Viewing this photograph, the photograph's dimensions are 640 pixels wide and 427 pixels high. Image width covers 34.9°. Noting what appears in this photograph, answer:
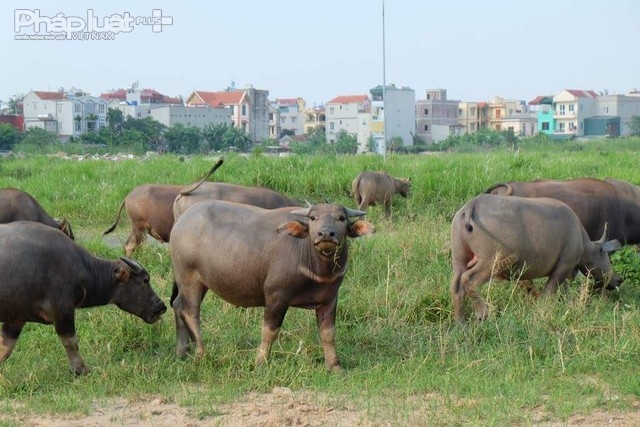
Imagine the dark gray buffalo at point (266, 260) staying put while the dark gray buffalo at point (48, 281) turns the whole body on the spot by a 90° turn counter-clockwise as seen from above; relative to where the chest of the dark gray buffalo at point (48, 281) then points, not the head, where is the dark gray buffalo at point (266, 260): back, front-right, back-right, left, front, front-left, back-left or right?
right

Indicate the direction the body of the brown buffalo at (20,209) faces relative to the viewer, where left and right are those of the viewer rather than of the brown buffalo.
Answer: facing to the right of the viewer

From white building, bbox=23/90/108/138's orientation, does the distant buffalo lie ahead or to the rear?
ahead

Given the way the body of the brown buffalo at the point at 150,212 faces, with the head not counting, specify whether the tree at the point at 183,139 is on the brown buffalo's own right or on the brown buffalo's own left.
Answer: on the brown buffalo's own left

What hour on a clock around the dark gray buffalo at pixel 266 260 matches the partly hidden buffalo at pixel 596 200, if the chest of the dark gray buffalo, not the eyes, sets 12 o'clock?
The partly hidden buffalo is roughly at 9 o'clock from the dark gray buffalo.

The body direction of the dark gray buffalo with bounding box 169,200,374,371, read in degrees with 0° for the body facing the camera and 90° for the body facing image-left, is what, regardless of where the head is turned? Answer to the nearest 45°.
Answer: approximately 315°

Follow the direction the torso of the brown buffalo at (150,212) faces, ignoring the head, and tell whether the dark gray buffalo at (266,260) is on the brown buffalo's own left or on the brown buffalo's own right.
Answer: on the brown buffalo's own right

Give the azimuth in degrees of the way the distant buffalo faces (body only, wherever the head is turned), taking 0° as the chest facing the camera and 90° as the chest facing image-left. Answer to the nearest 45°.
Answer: approximately 225°

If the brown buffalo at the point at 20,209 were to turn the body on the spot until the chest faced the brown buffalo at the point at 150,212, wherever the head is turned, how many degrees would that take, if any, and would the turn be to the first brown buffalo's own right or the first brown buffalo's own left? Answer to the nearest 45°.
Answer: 0° — it already faces it

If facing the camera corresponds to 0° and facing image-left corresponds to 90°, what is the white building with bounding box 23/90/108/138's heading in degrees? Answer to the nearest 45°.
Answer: approximately 315°

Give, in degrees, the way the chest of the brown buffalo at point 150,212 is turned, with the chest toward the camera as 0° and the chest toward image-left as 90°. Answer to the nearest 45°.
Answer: approximately 270°

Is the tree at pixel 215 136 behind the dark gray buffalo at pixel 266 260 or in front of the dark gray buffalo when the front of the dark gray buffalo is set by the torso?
behind

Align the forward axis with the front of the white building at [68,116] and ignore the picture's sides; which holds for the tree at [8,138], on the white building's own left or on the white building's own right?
on the white building's own right

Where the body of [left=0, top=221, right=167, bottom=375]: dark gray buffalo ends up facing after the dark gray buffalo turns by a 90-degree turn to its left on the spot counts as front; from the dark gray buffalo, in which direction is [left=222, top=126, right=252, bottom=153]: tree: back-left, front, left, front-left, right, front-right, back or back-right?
front

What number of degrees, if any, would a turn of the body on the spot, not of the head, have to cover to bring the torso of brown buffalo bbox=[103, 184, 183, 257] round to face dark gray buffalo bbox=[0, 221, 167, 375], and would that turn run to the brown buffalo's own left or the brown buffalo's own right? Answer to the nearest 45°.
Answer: approximately 90° to the brown buffalo's own right

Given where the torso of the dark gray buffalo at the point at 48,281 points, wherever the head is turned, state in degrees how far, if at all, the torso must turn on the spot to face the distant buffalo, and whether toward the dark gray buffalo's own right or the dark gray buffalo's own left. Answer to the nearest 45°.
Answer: approximately 45° to the dark gray buffalo's own left

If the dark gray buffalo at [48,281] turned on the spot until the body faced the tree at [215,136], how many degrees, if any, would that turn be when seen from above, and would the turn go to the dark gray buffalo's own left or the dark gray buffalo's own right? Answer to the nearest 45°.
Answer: approximately 90° to the dark gray buffalo's own left

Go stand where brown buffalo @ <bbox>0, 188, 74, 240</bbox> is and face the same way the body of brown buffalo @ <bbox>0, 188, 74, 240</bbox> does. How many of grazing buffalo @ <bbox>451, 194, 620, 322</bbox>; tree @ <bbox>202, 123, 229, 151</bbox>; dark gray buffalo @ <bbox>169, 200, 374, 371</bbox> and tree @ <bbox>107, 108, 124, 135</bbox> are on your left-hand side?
2
